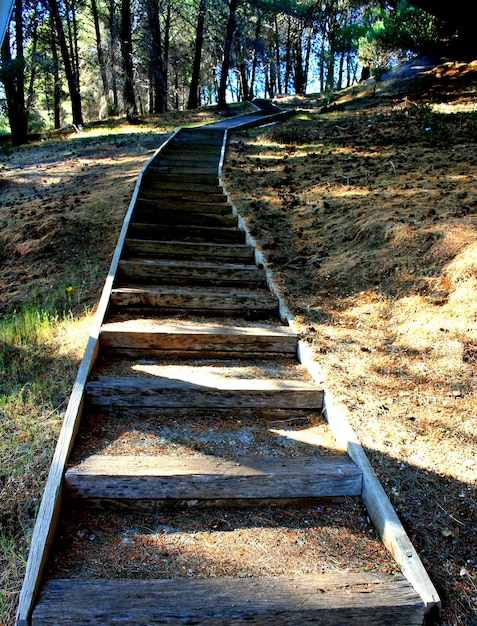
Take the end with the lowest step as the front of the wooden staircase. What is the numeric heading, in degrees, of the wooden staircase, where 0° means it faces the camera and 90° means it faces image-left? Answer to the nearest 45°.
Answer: approximately 0°
